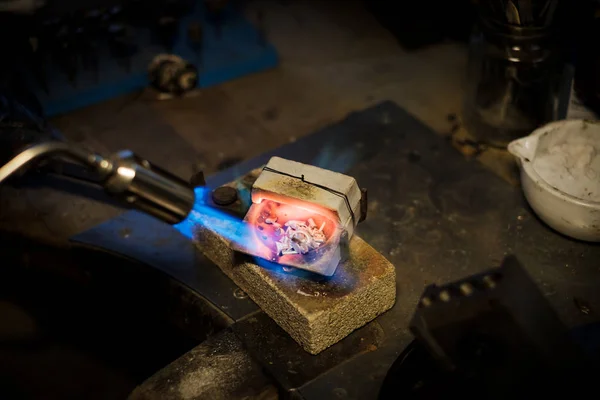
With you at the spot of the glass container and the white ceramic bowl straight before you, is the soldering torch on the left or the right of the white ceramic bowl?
right

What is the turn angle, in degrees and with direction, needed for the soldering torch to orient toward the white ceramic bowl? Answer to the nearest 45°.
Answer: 0° — it already faces it

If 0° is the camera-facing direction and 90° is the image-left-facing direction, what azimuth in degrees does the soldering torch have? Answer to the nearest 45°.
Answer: approximately 270°

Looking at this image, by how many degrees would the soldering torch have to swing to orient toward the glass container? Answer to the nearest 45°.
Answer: approximately 45° to its left
